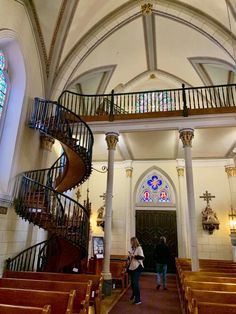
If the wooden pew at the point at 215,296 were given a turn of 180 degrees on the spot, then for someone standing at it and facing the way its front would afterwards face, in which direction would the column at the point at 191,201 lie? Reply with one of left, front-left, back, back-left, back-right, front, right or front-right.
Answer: front

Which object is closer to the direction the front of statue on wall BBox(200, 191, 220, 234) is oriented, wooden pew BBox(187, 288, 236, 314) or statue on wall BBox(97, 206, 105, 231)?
the wooden pew

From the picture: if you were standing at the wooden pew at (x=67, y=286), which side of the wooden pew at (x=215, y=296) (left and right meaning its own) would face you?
right

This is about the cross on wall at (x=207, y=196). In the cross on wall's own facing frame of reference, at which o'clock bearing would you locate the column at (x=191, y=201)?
The column is roughly at 12 o'clock from the cross on wall.

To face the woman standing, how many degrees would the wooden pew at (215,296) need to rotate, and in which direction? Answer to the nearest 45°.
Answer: approximately 135° to its right

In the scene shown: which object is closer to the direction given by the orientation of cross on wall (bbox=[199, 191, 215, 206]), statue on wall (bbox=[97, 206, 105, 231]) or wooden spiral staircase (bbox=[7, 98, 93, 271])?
the wooden spiral staircase

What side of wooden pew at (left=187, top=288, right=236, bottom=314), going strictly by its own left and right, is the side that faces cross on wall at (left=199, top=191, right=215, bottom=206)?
back
